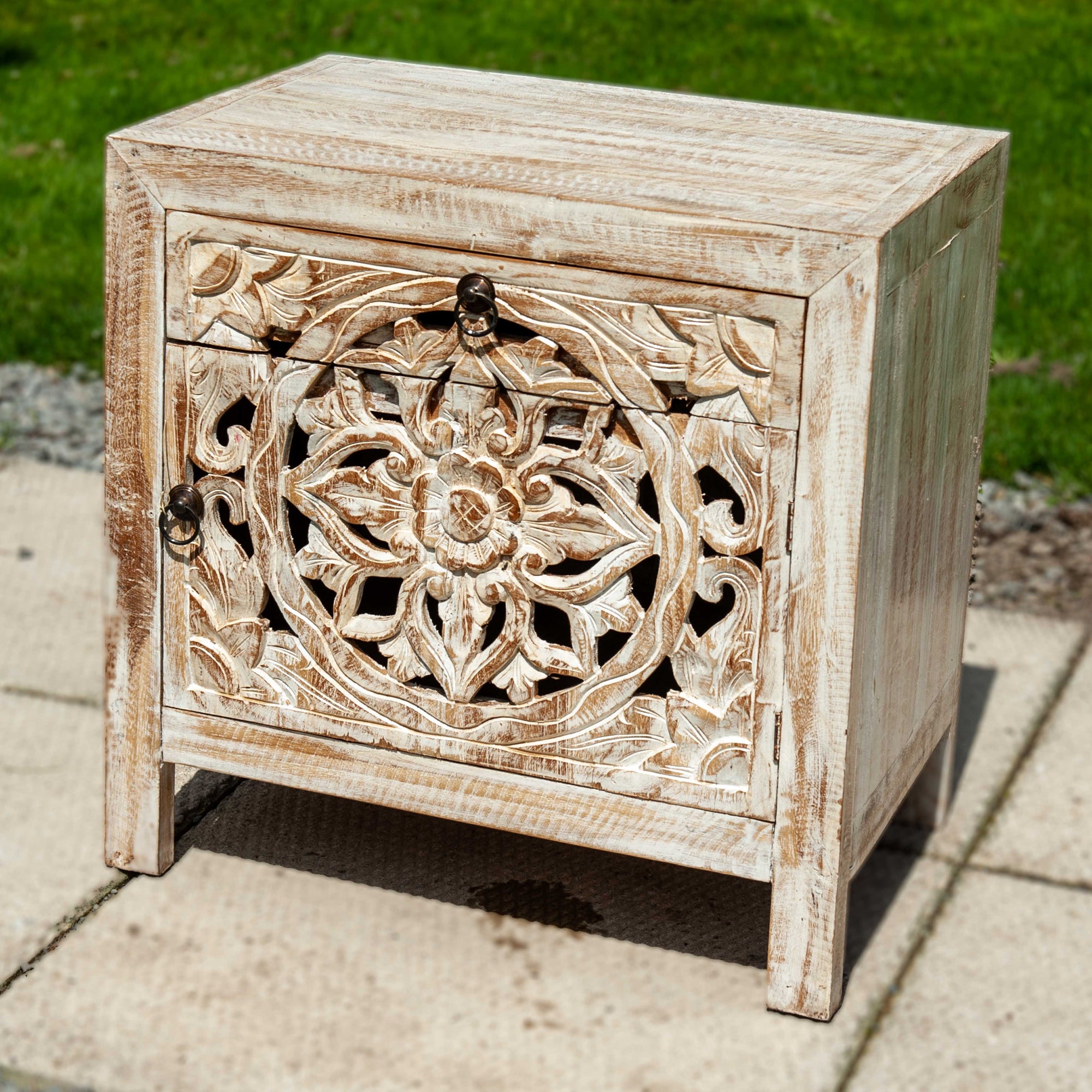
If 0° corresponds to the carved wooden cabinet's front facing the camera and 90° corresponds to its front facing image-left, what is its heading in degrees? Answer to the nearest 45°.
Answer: approximately 45°
